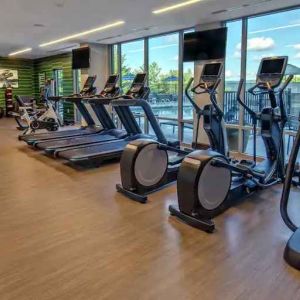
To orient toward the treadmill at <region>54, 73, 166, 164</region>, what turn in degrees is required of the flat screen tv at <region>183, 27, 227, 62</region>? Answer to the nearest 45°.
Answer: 0° — it already faces it

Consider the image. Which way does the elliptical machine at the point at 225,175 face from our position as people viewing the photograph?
facing away from the viewer and to the right of the viewer

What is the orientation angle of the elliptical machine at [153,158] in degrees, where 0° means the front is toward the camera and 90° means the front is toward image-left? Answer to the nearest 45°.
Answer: approximately 225°

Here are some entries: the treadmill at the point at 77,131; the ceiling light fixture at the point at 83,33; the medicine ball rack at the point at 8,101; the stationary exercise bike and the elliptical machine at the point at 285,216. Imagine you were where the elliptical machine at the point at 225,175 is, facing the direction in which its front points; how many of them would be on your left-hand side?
4

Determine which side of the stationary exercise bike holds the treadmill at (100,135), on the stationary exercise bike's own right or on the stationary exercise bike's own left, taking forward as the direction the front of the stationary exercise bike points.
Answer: on the stationary exercise bike's own right

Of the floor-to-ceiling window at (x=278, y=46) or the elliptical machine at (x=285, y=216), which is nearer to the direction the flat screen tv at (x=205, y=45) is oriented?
the elliptical machine

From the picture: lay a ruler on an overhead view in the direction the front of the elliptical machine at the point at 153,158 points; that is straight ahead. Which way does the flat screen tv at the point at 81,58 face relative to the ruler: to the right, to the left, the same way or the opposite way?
the opposite way

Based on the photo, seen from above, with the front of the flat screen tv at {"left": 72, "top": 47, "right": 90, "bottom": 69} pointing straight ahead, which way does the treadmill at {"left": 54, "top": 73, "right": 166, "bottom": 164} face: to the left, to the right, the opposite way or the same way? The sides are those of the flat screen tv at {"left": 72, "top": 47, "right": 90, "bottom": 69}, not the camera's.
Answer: the opposite way

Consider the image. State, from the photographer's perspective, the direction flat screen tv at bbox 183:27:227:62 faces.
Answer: facing the viewer and to the left of the viewer

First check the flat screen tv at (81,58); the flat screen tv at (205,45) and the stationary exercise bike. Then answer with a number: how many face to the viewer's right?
1

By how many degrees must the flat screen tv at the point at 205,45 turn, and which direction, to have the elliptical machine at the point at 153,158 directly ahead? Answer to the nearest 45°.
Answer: approximately 45° to its left

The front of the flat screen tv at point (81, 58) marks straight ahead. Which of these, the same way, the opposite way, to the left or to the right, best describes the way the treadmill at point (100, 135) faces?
the opposite way

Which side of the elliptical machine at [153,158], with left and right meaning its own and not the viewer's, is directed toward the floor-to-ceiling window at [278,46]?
front

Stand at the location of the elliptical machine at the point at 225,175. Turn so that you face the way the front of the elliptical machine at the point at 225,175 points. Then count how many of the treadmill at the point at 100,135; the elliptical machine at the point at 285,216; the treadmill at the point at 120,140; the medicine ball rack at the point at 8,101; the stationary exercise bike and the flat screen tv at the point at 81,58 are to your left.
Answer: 5

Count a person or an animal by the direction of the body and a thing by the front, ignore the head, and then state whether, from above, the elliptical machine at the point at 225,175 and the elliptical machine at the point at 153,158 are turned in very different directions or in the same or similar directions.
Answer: same or similar directions

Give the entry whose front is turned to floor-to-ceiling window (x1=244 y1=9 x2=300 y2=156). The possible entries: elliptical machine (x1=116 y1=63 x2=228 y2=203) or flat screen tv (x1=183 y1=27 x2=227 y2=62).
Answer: the elliptical machine

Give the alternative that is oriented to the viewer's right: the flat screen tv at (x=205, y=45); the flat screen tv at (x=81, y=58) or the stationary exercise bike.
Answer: the stationary exercise bike

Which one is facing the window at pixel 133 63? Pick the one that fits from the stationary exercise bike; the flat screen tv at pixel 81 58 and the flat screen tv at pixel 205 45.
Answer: the stationary exercise bike

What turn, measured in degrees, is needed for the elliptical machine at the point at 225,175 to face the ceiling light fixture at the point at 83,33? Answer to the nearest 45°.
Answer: approximately 90° to its left

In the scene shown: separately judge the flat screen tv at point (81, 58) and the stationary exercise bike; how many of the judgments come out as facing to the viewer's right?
1

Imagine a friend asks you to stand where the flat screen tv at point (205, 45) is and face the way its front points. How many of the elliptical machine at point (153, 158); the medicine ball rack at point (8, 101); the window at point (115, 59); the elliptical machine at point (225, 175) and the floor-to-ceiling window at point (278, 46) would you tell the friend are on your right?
2

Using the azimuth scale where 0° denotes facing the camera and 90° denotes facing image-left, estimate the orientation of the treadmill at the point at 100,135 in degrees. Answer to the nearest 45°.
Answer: approximately 225°
